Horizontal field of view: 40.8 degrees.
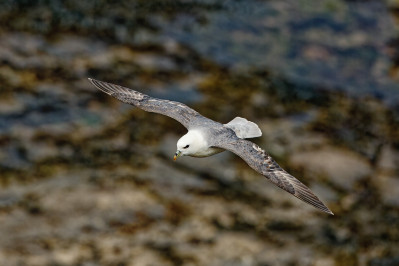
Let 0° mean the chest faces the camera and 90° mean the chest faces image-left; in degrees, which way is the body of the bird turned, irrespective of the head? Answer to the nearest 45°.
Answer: approximately 45°
